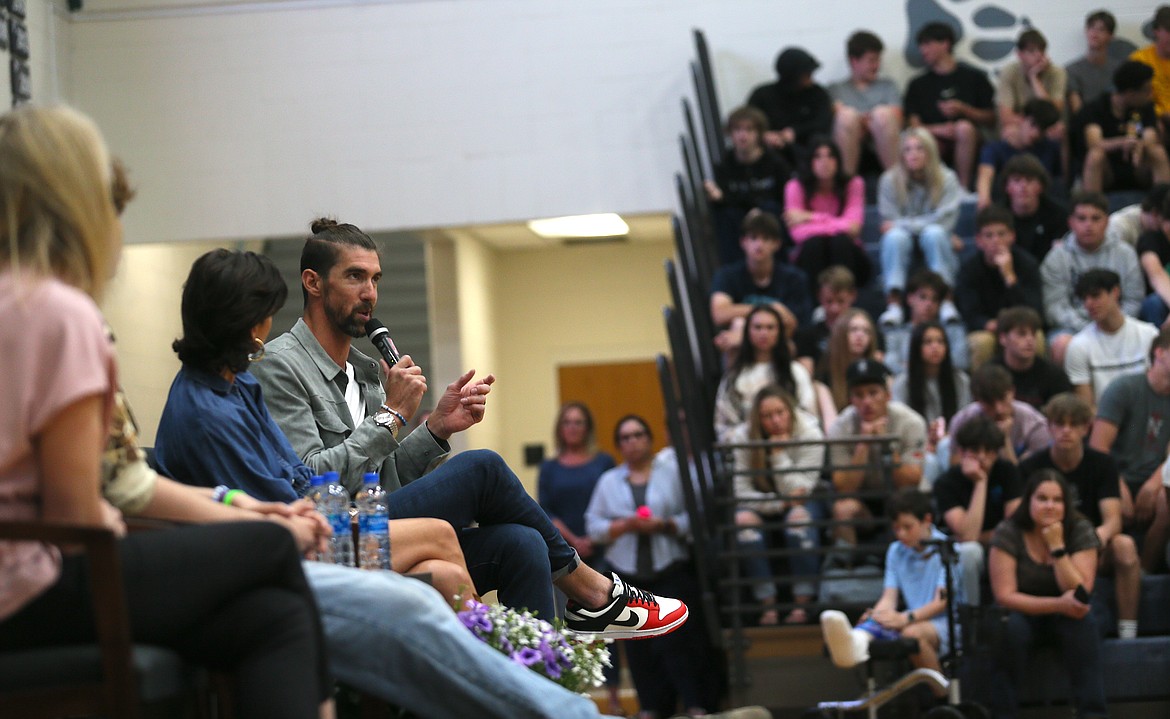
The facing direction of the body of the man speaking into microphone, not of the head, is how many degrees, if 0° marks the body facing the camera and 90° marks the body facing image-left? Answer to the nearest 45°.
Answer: approximately 315°

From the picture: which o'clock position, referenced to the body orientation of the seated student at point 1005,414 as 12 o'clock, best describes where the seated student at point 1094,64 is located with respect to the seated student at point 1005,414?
the seated student at point 1094,64 is roughly at 5 o'clock from the seated student at point 1005,414.

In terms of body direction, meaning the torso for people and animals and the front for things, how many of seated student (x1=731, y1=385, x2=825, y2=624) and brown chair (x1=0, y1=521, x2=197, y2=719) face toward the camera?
1

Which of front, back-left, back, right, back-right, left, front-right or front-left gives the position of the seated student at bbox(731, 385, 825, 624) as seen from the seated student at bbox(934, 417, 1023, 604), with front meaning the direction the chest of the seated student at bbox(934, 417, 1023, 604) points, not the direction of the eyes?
right

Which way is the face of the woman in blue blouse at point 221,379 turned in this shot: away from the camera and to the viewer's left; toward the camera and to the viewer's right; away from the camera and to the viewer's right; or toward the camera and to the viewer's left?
away from the camera and to the viewer's right

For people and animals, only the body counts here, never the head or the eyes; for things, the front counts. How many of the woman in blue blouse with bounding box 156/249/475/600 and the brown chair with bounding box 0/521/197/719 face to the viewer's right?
2

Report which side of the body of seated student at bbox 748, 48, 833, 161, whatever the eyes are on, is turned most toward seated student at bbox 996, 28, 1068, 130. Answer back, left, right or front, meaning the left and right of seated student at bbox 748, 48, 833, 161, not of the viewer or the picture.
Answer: left

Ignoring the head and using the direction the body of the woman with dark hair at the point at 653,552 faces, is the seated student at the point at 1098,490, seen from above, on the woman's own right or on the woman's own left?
on the woman's own left
